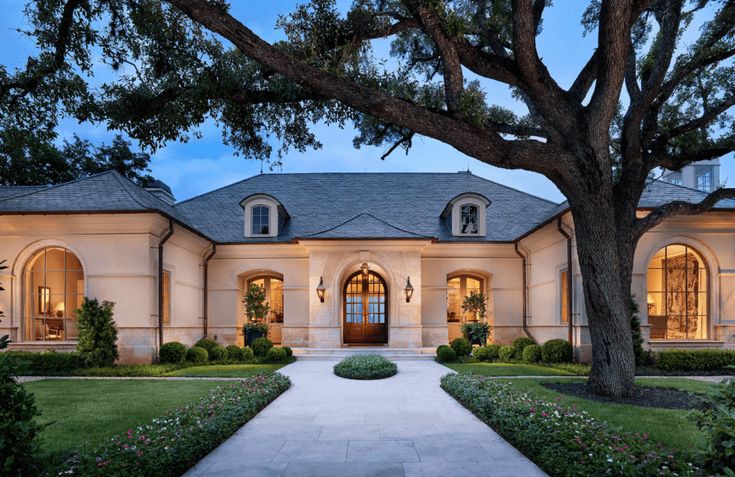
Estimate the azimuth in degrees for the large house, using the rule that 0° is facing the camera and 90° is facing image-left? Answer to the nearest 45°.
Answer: approximately 0°
